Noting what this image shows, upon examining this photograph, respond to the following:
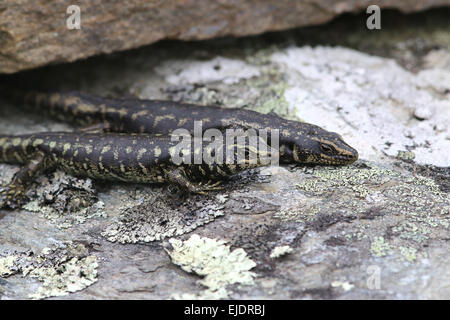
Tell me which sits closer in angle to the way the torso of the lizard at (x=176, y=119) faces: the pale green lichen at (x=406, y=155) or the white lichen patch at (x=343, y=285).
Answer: the pale green lichen

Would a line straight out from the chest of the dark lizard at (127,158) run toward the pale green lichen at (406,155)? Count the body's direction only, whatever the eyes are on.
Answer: yes

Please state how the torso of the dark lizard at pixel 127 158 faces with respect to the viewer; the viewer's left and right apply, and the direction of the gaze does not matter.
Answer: facing to the right of the viewer

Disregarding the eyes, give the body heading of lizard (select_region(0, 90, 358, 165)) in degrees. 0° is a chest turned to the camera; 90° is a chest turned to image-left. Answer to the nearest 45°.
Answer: approximately 270°
